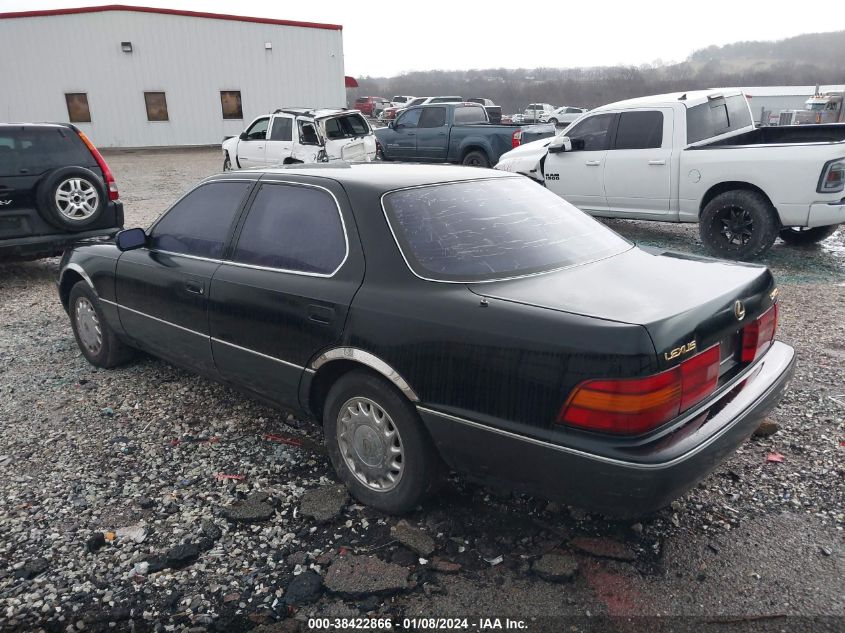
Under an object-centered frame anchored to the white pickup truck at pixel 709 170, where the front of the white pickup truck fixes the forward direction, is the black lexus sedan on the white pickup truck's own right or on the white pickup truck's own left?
on the white pickup truck's own left

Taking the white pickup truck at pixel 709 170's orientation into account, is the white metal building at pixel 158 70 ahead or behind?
ahead

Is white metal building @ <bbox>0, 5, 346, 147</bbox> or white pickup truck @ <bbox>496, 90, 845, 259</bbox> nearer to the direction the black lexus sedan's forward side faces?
the white metal building

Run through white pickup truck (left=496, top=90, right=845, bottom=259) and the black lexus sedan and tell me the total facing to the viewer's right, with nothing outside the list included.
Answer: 0

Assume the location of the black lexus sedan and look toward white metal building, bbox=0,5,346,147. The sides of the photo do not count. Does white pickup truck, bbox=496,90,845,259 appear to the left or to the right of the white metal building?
right

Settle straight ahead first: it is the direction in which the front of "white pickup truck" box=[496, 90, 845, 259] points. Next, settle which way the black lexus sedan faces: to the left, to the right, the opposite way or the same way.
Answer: the same way

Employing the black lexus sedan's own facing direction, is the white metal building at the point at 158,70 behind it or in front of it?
in front

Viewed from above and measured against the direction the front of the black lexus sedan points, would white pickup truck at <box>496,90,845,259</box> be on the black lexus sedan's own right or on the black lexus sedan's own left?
on the black lexus sedan's own right

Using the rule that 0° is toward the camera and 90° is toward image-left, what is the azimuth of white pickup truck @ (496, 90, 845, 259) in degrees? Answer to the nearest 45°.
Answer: approximately 135°

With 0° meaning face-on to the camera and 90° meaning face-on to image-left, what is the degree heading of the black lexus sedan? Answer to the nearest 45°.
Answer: approximately 135°
